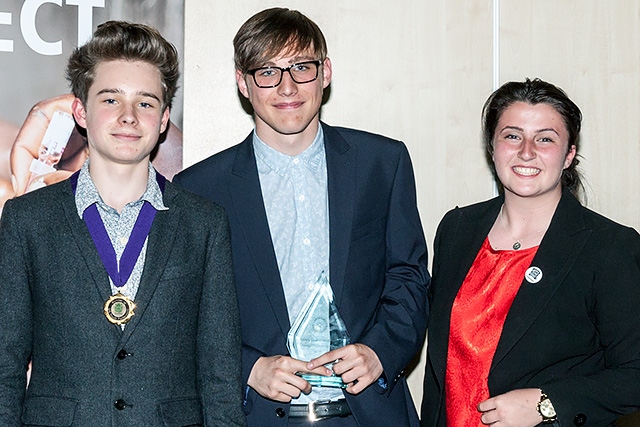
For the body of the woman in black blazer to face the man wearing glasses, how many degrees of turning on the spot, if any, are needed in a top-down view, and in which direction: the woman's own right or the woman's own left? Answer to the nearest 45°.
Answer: approximately 45° to the woman's own right

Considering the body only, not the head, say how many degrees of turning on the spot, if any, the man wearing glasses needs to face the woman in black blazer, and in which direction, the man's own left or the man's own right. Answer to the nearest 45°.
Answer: approximately 90° to the man's own left

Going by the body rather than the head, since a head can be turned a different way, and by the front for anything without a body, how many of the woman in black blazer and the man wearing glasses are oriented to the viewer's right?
0

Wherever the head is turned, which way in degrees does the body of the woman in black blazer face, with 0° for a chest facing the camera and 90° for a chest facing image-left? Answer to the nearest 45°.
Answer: approximately 45°

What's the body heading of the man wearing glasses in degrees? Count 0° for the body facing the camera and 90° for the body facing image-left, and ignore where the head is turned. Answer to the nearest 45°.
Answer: approximately 0°
